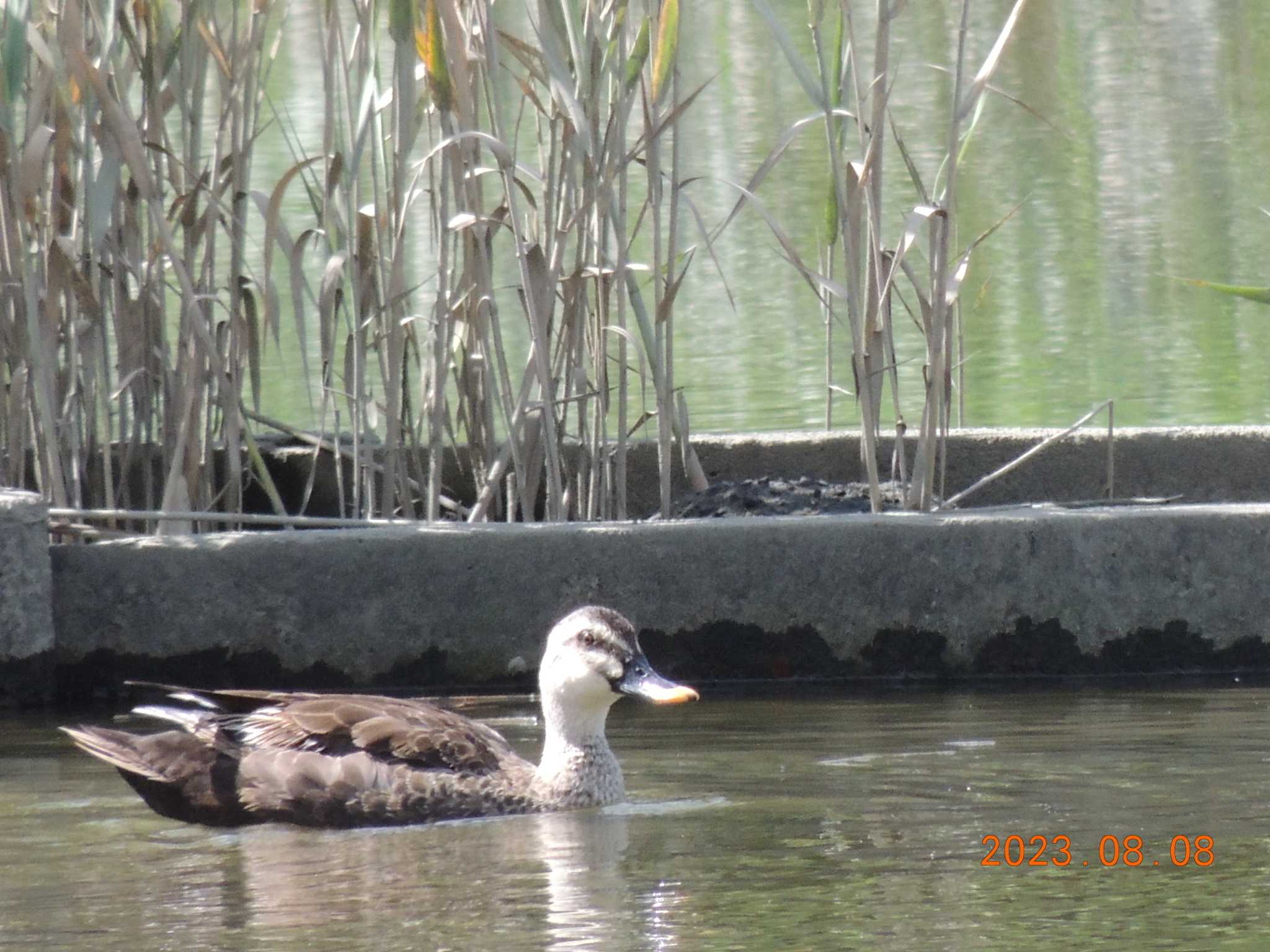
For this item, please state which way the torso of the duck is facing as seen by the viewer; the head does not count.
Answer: to the viewer's right
